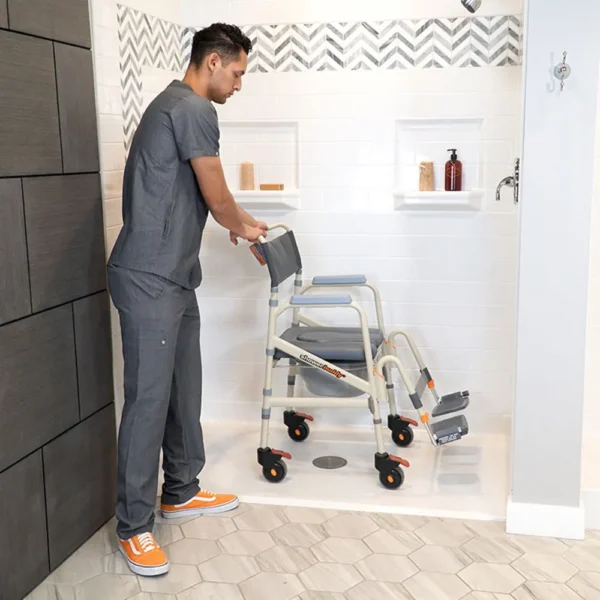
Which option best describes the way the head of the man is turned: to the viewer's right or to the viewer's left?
to the viewer's right

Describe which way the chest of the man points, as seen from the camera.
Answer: to the viewer's right

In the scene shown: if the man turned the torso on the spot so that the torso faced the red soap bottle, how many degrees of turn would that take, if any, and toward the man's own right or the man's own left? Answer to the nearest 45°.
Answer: approximately 45° to the man's own left

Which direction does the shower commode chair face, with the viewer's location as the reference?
facing to the right of the viewer
